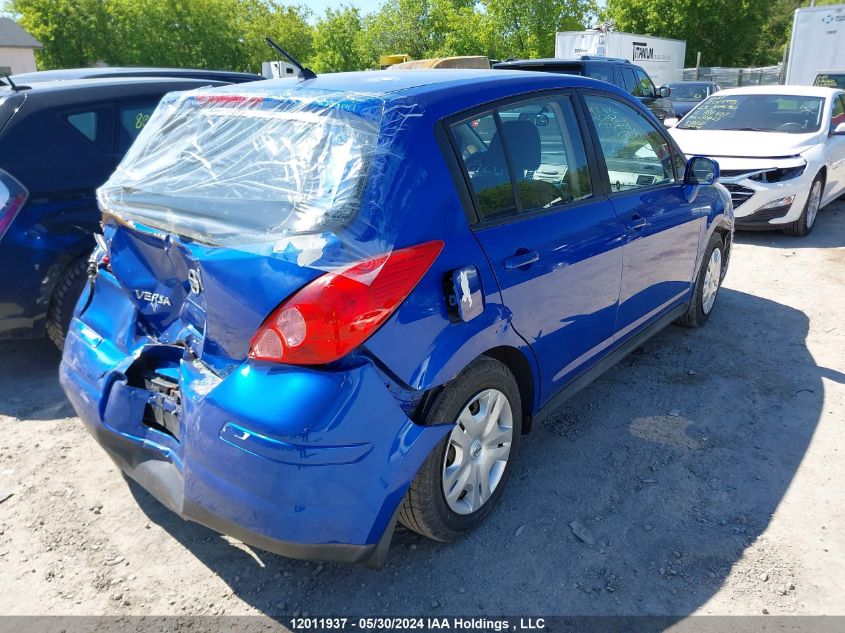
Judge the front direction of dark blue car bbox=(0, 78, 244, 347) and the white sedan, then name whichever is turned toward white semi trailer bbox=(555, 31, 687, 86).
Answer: the dark blue car

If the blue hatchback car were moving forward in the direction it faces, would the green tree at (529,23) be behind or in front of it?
in front

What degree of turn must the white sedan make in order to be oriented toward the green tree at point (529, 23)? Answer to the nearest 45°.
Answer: approximately 90° to its right

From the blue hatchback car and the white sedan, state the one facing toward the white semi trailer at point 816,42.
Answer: the blue hatchback car

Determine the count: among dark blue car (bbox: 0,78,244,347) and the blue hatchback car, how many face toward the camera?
0

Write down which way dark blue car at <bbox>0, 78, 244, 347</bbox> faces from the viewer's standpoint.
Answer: facing away from the viewer and to the right of the viewer

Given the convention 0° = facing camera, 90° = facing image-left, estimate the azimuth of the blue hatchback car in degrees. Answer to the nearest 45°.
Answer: approximately 225°

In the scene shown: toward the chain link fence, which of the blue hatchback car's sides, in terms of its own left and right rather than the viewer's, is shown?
front

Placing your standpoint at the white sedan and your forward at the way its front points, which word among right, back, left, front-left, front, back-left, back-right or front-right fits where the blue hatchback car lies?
front-left

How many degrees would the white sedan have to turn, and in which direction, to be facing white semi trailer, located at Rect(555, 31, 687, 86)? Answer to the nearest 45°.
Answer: approximately 135° to its right

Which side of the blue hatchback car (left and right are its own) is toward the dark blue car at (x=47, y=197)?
left
